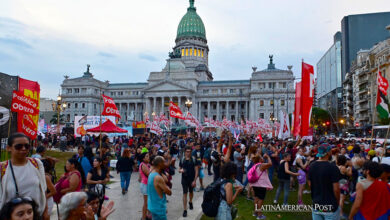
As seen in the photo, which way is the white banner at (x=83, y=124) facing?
toward the camera

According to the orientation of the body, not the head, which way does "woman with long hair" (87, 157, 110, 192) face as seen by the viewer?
toward the camera

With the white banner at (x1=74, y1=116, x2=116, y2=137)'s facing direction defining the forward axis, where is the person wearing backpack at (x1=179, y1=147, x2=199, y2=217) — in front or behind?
in front
